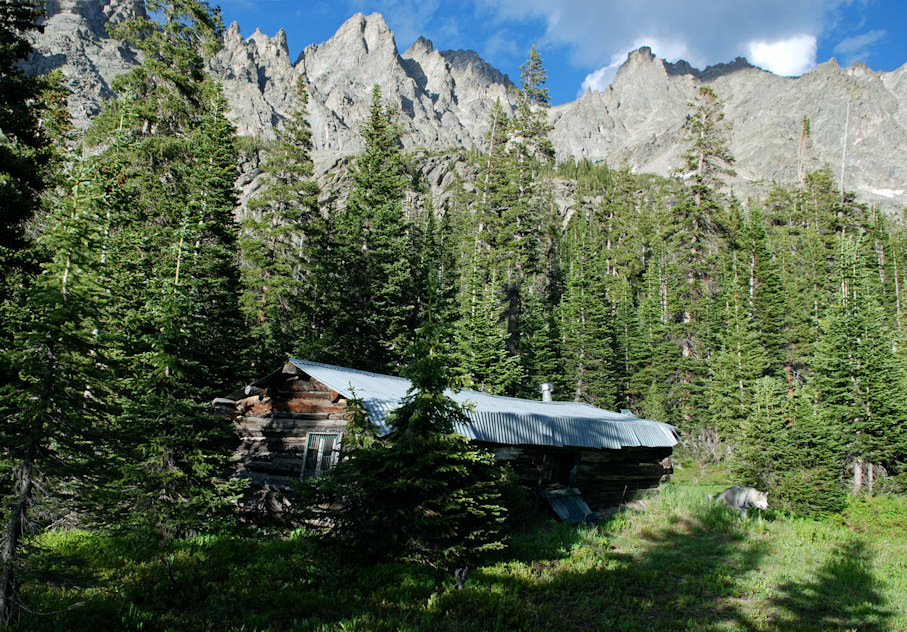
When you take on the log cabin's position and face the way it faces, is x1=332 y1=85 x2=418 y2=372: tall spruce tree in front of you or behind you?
behind

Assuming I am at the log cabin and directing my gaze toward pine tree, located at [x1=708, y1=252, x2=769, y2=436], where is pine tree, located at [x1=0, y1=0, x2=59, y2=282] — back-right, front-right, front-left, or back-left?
back-left

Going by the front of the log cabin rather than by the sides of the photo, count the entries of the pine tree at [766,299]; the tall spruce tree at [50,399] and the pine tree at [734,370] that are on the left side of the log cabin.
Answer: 2

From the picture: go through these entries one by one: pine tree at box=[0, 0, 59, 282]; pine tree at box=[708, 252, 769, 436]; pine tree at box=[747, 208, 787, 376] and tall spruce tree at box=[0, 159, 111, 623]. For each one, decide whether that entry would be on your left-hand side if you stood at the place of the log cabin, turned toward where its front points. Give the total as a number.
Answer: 2

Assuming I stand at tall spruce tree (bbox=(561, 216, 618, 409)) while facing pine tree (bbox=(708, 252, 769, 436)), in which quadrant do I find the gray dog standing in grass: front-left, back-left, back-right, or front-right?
front-right

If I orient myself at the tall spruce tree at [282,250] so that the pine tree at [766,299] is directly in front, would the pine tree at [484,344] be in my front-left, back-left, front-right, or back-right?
front-right

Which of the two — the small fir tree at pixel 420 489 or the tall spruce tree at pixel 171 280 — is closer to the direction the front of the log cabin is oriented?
the small fir tree

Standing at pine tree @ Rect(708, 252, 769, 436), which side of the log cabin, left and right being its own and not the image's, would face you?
left

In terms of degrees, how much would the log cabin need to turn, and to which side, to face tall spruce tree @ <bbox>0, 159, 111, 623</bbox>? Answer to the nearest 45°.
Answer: approximately 45° to its right
